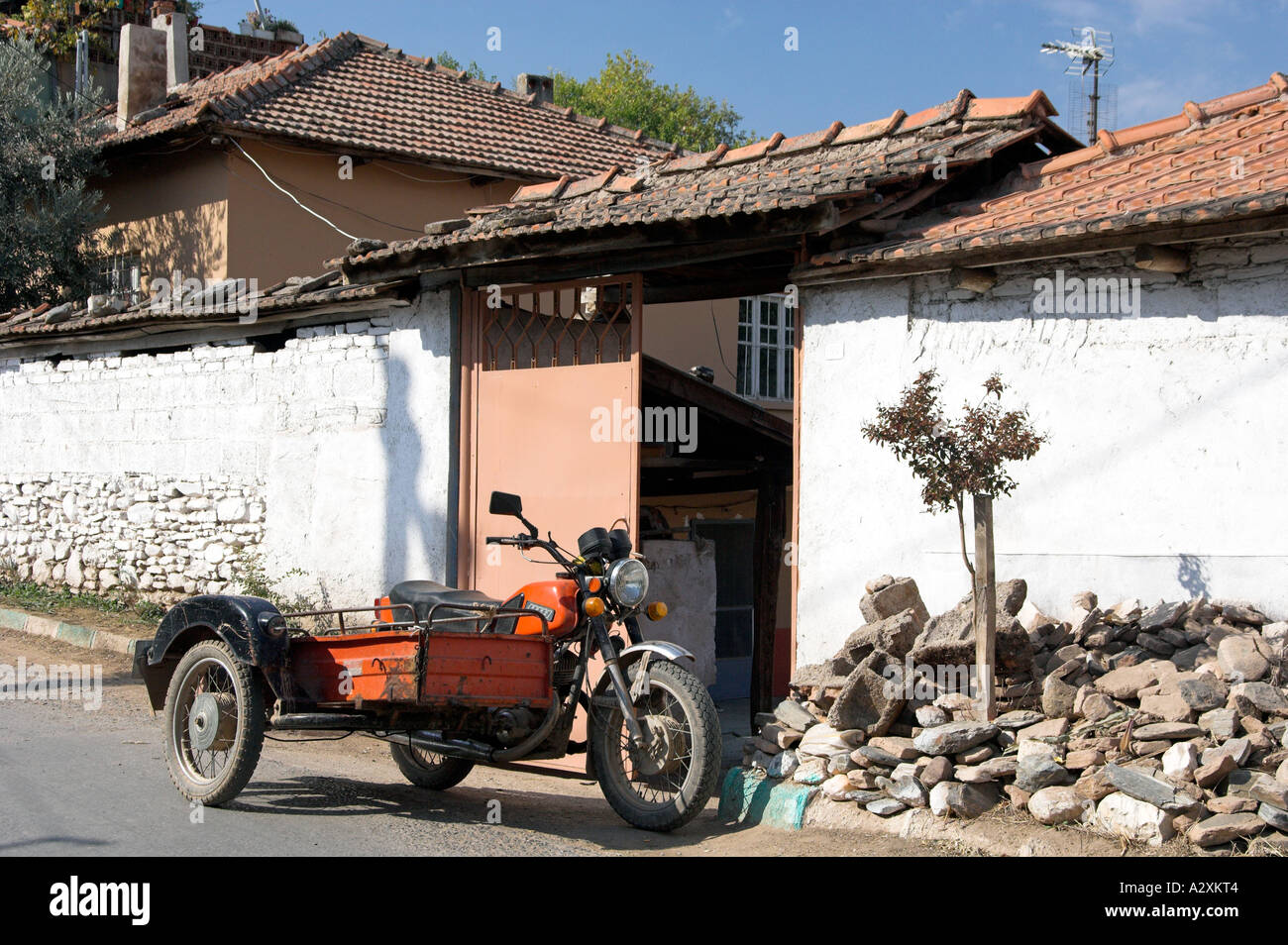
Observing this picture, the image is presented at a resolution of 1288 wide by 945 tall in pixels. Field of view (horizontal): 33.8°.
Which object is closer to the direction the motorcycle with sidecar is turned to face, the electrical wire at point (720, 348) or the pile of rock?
the pile of rock

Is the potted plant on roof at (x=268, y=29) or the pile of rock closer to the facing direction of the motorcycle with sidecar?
the pile of rock

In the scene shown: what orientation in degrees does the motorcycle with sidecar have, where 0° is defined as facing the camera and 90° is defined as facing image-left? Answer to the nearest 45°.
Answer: approximately 315°

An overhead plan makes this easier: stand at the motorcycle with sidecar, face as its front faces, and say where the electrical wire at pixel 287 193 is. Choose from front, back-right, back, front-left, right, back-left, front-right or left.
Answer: back-left

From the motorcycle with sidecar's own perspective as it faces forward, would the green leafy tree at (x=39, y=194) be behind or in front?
behind

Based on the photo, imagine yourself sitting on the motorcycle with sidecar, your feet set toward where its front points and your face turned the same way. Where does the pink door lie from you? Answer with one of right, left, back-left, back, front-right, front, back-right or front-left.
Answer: back-left

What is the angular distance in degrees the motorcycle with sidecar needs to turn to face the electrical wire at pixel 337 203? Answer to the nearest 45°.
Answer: approximately 135° to its left

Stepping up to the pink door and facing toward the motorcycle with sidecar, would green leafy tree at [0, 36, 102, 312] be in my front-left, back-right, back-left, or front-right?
back-right

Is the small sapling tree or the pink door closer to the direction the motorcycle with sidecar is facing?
the small sapling tree

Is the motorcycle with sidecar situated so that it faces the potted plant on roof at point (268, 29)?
no

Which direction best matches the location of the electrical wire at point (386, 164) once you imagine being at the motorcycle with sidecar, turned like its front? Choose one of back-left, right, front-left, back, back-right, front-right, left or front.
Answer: back-left

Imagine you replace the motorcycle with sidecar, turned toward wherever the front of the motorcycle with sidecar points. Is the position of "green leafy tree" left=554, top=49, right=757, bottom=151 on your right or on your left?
on your left

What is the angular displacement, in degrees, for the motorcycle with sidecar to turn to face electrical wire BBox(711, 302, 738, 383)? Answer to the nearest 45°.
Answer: approximately 135° to its left
